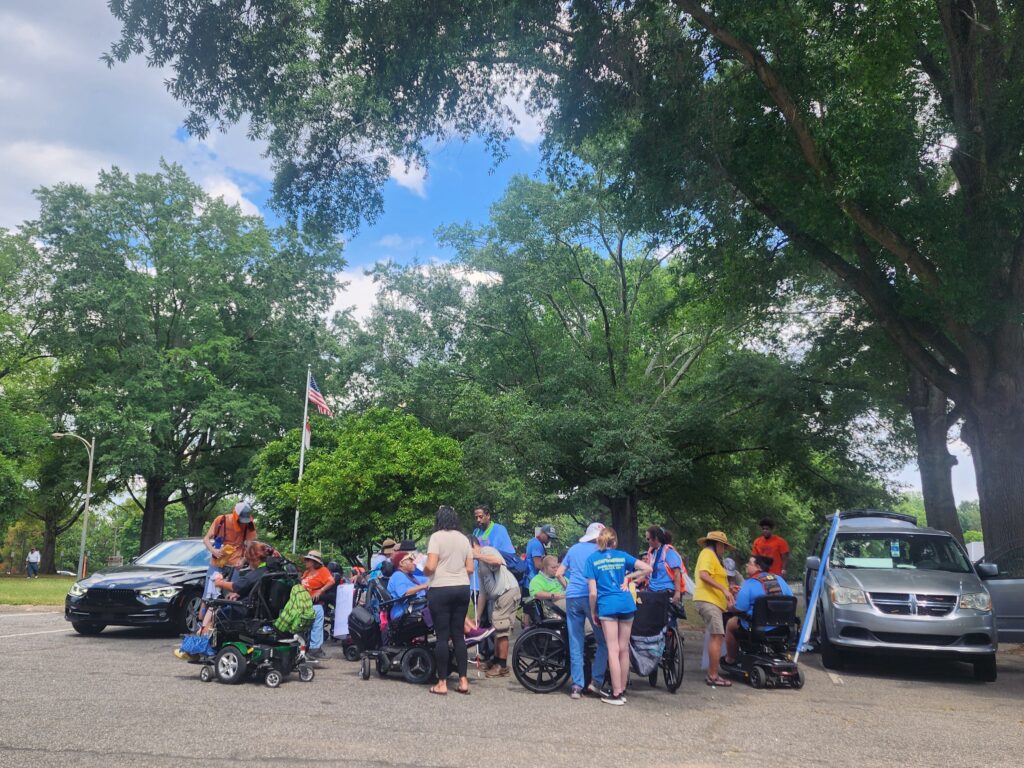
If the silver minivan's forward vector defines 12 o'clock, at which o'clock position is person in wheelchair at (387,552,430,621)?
The person in wheelchair is roughly at 2 o'clock from the silver minivan.

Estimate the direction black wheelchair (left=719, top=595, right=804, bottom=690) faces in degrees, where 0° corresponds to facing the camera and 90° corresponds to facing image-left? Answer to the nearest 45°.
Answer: approximately 135°

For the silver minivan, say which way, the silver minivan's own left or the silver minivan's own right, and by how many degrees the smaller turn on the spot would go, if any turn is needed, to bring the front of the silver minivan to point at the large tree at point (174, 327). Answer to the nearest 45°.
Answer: approximately 135° to the silver minivan's own right

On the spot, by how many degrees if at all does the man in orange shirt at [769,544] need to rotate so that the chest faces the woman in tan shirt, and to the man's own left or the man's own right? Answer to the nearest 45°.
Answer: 0° — they already face them

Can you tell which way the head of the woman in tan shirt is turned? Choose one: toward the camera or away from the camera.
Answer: away from the camera

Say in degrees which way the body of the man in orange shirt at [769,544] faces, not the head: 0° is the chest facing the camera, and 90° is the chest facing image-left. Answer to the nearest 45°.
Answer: approximately 45°

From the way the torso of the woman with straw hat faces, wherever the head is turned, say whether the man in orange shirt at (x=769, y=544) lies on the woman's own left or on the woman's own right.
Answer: on the woman's own left

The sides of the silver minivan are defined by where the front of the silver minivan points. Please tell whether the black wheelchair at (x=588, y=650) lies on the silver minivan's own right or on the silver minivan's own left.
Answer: on the silver minivan's own right

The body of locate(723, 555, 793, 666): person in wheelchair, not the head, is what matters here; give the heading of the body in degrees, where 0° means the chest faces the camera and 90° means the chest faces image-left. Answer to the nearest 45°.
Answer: approximately 135°
